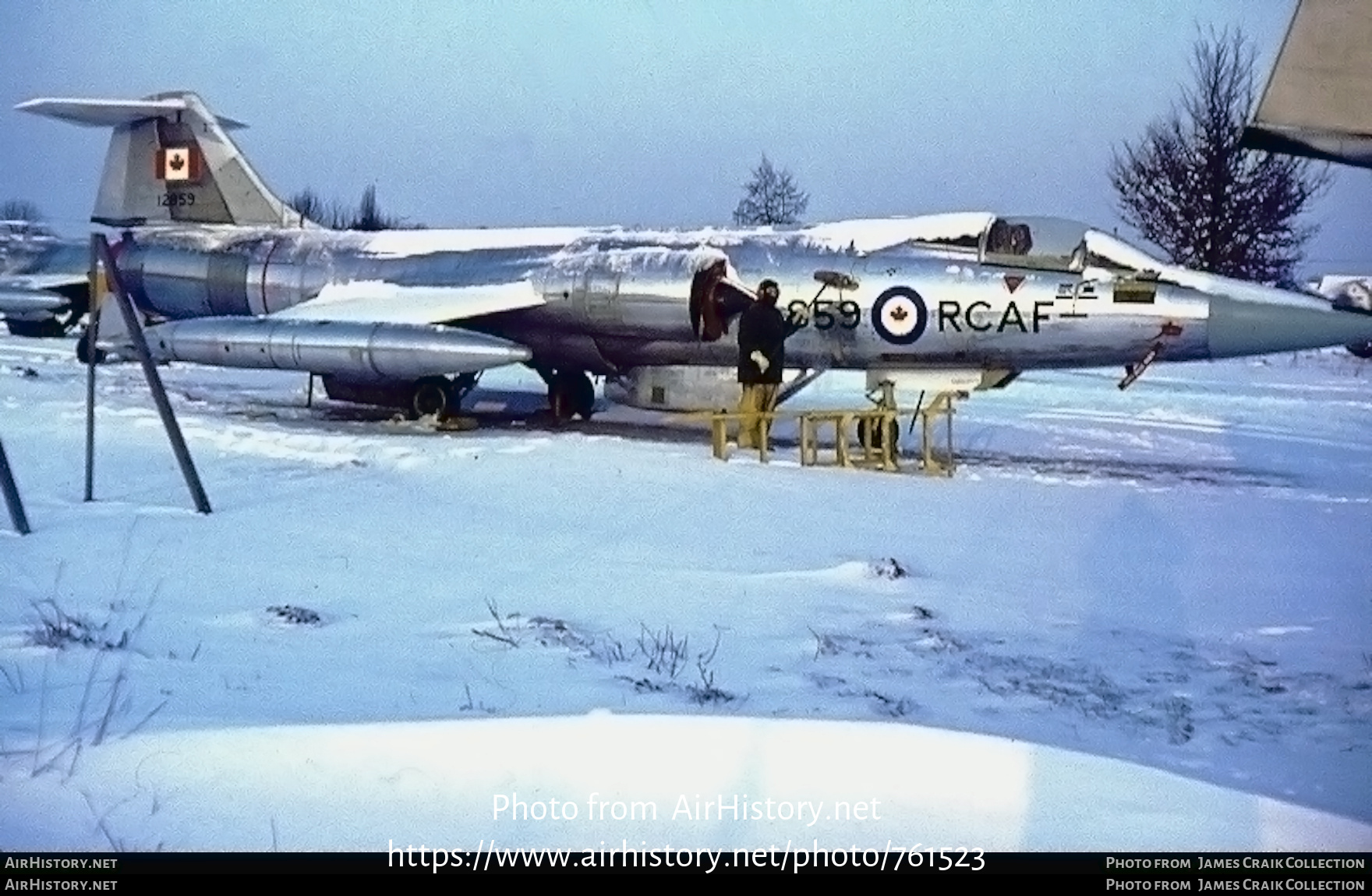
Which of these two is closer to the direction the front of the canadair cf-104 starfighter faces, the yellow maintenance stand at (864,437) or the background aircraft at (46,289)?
the yellow maintenance stand

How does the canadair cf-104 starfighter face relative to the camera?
to the viewer's right

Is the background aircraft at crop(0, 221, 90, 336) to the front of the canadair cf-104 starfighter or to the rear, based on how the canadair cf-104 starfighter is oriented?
to the rear
